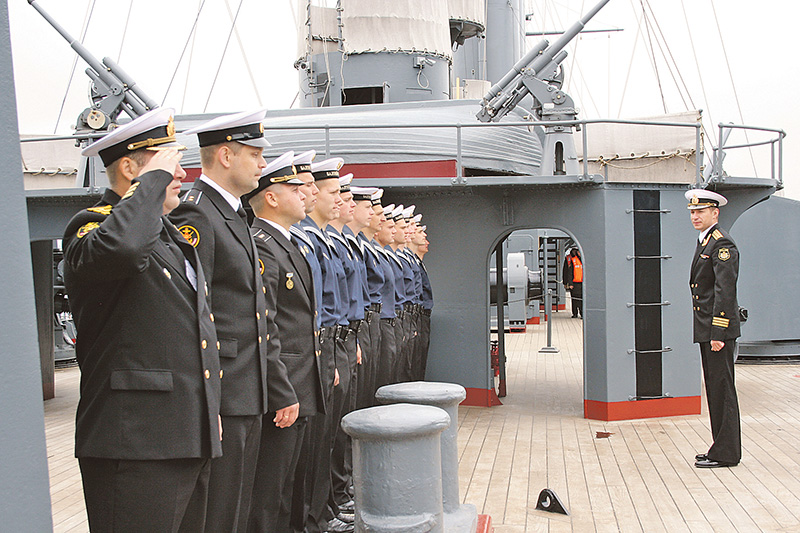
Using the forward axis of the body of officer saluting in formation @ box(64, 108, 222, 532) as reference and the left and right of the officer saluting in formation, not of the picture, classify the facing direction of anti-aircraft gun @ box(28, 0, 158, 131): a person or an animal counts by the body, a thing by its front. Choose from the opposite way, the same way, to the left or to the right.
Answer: the opposite way

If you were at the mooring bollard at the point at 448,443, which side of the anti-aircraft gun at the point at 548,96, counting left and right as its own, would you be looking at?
right

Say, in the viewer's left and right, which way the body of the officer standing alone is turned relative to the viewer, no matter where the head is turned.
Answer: facing to the left of the viewer

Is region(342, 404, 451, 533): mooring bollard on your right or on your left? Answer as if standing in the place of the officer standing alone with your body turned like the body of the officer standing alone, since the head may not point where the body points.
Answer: on your left

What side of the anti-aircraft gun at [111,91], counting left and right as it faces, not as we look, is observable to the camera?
left

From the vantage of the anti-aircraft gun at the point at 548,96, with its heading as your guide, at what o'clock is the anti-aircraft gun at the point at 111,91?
the anti-aircraft gun at the point at 111,91 is roughly at 6 o'clock from the anti-aircraft gun at the point at 548,96.

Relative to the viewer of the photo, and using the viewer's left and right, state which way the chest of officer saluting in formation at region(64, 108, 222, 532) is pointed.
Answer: facing to the right of the viewer

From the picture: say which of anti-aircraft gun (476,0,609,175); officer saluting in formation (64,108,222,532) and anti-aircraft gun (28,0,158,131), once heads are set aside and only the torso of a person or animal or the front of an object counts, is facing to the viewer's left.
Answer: anti-aircraft gun (28,0,158,131)

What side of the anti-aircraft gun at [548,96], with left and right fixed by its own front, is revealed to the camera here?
right

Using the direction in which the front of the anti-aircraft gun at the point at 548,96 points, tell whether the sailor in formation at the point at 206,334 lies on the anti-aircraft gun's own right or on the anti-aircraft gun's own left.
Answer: on the anti-aircraft gun's own right

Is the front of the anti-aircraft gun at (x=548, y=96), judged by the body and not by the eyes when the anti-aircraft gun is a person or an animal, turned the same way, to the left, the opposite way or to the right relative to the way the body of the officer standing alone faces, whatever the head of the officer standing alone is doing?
the opposite way

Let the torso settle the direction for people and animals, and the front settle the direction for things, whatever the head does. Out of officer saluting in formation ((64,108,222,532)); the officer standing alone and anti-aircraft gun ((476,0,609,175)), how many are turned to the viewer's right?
2

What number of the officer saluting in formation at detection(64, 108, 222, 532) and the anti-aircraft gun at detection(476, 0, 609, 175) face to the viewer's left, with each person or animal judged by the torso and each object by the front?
0
